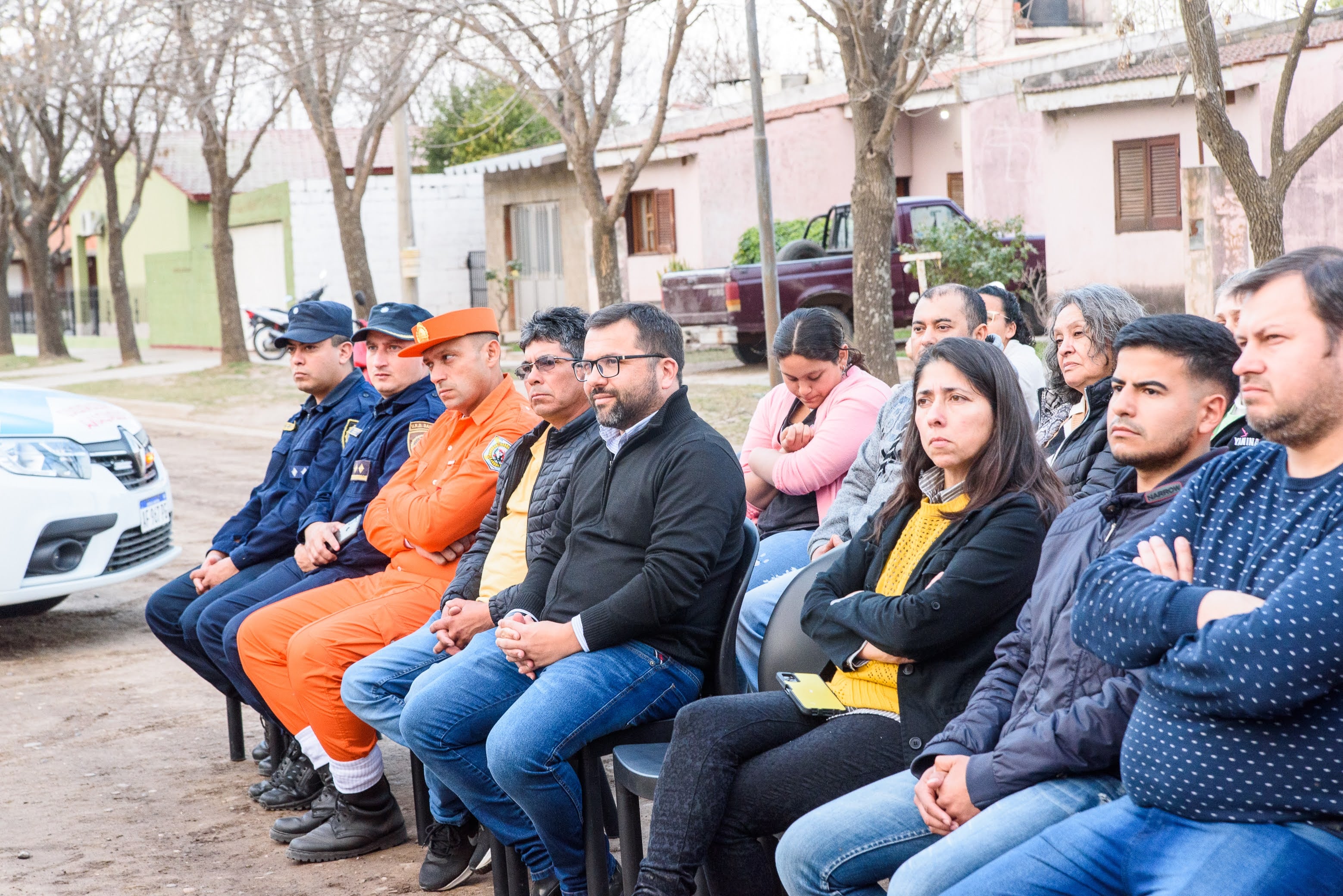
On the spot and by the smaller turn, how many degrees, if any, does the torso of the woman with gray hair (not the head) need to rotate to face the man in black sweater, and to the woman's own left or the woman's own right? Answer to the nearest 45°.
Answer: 0° — they already face them

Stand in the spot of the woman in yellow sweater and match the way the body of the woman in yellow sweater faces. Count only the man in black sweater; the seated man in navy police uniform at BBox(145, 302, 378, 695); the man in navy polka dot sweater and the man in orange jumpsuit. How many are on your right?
3

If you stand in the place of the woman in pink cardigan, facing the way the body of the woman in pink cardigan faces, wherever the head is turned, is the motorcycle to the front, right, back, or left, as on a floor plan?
right

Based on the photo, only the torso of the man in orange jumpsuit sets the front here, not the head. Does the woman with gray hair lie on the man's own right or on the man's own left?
on the man's own left

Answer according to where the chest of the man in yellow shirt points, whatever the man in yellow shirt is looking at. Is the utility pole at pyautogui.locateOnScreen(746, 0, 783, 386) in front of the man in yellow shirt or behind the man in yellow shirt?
behind

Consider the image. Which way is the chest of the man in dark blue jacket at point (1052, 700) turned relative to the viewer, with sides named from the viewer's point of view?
facing the viewer and to the left of the viewer

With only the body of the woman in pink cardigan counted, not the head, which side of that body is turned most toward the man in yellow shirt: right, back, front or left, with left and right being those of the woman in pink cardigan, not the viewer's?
front

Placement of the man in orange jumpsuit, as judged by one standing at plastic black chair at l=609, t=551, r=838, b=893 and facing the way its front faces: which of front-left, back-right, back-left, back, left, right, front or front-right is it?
right

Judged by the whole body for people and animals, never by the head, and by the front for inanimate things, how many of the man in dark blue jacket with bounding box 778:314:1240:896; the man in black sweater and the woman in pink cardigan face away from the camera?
0

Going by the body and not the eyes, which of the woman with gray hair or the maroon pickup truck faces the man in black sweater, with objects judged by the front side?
the woman with gray hair

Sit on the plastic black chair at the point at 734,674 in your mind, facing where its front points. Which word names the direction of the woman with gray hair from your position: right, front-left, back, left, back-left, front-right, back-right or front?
back

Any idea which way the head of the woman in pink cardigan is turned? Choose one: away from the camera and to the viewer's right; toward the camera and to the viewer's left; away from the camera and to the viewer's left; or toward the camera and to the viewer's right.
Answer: toward the camera and to the viewer's left

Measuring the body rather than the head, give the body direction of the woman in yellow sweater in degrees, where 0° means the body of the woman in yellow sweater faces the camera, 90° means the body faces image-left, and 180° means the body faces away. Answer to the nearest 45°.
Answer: approximately 45°

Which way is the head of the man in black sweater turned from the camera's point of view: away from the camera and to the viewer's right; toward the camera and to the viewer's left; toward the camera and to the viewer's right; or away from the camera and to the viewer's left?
toward the camera and to the viewer's left

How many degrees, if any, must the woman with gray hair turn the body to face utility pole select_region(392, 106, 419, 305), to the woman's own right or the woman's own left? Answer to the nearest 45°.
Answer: approximately 90° to the woman's own right

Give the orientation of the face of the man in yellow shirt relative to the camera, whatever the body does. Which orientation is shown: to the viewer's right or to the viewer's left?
to the viewer's left

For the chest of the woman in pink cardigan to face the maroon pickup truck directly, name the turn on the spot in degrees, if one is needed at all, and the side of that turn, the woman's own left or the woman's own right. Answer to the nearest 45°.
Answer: approximately 135° to the woman's own right
